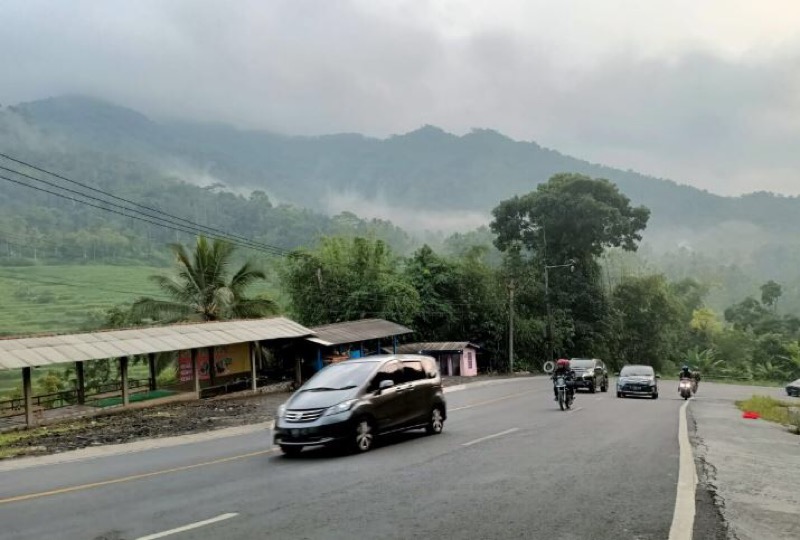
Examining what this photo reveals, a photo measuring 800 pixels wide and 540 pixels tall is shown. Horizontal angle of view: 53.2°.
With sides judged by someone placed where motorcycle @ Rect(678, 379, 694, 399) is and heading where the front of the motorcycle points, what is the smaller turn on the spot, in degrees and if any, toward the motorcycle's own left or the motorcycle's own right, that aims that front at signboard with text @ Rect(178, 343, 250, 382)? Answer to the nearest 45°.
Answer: approximately 90° to the motorcycle's own right

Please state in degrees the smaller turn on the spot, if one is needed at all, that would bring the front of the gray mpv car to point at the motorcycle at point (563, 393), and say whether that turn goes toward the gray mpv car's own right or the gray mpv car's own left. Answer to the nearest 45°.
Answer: approximately 180°

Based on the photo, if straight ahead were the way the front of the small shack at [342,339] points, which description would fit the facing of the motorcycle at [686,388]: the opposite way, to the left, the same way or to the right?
to the right

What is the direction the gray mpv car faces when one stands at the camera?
facing the viewer and to the left of the viewer

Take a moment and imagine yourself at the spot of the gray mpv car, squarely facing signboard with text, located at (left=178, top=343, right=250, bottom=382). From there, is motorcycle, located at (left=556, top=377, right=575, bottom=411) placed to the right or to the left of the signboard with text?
right

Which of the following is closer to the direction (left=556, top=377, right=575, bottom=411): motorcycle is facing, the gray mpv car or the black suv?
the gray mpv car

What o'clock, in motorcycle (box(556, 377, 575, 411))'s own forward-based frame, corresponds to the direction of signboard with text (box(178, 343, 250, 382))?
The signboard with text is roughly at 4 o'clock from the motorcycle.

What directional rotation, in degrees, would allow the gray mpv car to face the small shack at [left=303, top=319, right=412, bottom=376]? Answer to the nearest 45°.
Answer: approximately 135° to its right

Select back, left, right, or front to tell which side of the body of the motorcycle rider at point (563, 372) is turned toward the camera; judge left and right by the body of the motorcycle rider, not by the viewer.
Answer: front

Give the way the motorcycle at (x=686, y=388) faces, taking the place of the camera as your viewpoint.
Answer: facing the viewer

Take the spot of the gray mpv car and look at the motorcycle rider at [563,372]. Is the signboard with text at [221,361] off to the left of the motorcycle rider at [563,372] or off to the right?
left

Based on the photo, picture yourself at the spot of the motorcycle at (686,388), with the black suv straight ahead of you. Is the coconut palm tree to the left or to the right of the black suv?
left

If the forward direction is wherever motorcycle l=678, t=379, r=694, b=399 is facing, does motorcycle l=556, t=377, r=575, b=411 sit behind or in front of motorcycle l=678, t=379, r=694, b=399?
in front

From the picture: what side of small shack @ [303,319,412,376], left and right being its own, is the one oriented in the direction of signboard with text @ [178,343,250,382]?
right

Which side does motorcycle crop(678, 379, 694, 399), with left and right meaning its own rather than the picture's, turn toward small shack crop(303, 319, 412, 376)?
right

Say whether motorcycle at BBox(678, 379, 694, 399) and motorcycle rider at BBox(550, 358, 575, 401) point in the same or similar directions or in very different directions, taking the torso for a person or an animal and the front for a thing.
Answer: same or similar directions

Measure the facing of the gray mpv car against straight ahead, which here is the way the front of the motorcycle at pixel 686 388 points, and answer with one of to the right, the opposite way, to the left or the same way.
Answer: the same way
